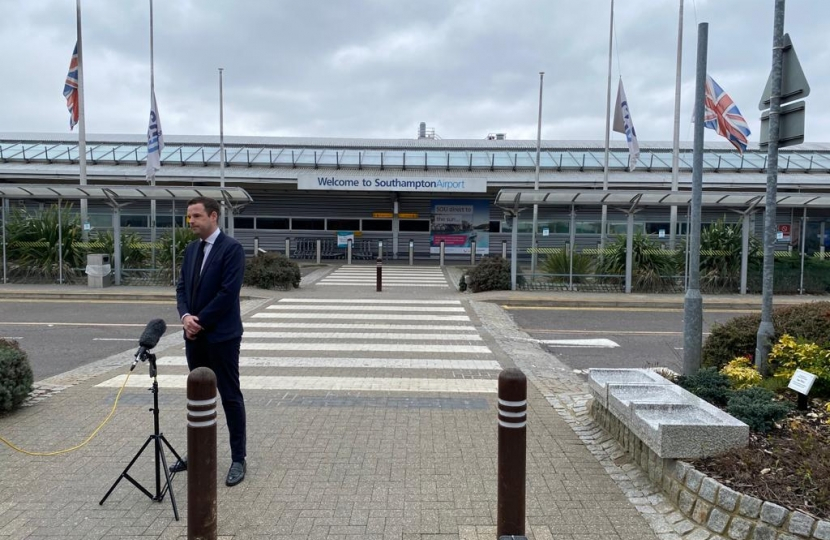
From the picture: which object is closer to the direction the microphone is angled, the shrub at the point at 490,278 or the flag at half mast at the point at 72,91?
the shrub

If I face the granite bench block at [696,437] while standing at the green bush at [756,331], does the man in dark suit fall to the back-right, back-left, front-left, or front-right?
front-right

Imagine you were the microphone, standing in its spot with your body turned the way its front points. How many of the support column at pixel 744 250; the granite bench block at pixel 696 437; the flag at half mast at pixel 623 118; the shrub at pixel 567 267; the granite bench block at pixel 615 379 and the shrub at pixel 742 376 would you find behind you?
0

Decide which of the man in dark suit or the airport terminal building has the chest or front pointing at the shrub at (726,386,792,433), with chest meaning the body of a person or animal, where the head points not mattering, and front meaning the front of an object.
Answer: the airport terminal building

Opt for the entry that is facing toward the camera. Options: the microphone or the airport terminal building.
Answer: the airport terminal building

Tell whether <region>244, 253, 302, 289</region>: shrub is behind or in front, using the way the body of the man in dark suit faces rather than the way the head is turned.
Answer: behind

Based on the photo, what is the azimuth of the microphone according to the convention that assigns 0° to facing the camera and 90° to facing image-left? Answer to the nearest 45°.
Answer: approximately 270°

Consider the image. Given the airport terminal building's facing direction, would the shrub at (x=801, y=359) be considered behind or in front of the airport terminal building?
in front

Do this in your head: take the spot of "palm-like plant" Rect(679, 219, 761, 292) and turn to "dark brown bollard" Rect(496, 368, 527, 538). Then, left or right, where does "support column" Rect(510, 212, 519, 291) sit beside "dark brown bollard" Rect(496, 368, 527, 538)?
right

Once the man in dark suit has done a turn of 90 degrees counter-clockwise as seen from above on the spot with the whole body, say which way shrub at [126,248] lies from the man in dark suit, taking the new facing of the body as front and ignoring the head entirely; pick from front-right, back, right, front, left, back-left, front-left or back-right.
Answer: back-left

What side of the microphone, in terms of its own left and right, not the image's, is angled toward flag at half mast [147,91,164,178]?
left

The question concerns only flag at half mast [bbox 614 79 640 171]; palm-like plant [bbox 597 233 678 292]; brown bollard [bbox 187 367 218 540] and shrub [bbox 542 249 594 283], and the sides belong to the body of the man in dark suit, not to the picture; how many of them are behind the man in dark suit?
3

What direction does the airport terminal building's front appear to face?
toward the camera

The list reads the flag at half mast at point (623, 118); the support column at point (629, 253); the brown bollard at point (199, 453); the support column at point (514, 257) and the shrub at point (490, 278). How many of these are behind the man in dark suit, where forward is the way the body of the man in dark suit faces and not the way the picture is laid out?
4

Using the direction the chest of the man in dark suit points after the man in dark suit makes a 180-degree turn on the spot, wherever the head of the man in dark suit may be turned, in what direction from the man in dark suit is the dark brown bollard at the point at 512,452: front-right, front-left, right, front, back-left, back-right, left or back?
right

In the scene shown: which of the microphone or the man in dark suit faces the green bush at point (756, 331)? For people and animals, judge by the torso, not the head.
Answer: the microphone

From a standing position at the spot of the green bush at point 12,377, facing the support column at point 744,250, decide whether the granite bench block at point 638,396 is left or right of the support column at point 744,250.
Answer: right

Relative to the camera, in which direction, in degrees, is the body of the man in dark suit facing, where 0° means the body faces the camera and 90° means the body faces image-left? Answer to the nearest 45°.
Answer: approximately 45°

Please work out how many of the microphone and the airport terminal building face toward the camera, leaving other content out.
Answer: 1
